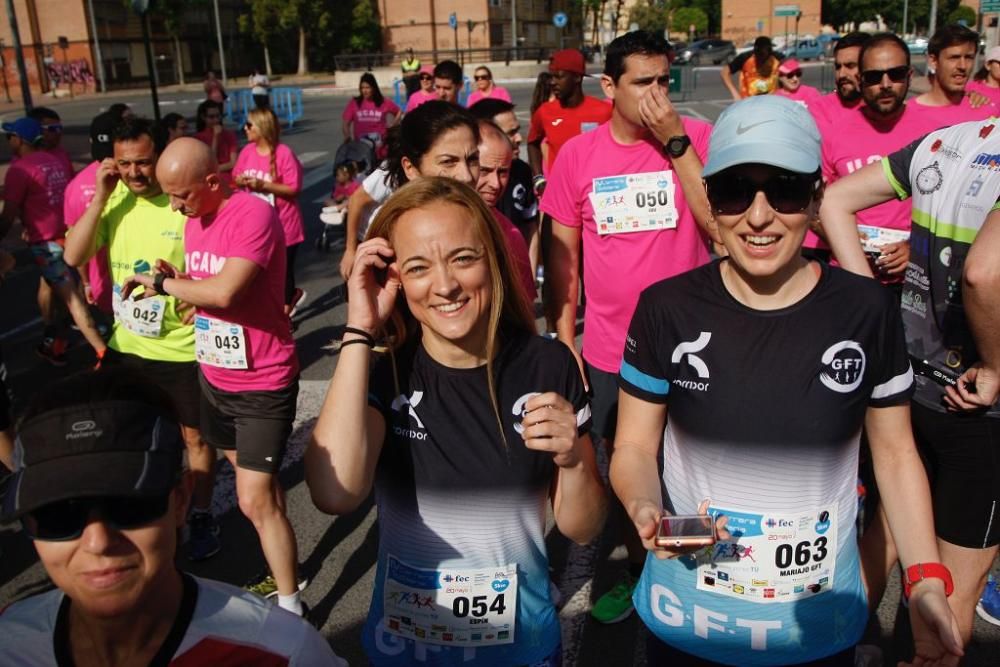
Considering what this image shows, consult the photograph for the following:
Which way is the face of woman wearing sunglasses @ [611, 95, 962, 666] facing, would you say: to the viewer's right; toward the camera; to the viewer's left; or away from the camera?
toward the camera

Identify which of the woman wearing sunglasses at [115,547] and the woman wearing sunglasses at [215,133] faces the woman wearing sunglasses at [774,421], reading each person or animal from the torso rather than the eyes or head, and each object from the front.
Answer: the woman wearing sunglasses at [215,133]

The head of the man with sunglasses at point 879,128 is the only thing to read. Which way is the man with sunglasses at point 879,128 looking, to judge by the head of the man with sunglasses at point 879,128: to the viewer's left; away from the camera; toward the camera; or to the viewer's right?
toward the camera

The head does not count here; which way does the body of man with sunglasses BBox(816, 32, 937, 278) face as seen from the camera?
toward the camera

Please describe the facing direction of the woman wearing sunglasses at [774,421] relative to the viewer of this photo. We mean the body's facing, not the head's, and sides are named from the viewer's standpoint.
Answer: facing the viewer

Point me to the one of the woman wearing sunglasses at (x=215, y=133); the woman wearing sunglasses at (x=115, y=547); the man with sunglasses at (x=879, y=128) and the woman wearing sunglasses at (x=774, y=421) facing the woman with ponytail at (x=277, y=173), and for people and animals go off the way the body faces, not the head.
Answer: the woman wearing sunglasses at (x=215, y=133)

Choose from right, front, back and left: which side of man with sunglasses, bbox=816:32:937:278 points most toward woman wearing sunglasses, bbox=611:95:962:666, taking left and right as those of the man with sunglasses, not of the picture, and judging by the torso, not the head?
front

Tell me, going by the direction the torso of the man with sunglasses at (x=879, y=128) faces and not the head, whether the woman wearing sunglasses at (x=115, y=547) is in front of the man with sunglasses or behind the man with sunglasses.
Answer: in front

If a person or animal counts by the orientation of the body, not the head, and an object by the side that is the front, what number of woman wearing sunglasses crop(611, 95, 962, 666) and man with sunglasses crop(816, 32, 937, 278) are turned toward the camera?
2

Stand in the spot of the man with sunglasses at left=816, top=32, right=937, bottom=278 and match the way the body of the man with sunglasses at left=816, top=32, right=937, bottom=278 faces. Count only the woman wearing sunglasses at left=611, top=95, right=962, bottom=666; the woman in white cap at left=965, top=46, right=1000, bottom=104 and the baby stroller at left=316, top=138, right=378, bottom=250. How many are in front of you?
1

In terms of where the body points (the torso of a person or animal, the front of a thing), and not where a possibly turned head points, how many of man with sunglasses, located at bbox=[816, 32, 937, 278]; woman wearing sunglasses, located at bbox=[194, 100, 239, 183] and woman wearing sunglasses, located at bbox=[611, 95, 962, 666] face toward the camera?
3

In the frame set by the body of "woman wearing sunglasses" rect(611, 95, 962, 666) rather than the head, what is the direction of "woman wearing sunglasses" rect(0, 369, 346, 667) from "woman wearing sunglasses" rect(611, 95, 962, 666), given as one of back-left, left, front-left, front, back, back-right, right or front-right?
front-right

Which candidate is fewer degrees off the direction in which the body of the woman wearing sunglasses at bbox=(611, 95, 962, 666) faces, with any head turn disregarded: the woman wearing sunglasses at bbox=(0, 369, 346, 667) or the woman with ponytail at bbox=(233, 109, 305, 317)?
the woman wearing sunglasses

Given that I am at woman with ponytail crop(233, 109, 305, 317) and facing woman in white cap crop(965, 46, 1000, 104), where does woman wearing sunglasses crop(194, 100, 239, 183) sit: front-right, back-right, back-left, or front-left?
back-left

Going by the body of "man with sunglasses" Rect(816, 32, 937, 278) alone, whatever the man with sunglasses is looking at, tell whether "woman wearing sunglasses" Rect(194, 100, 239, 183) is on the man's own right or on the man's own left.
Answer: on the man's own right

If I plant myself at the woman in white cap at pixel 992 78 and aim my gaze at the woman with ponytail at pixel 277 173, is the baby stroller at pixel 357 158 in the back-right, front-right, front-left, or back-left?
front-right

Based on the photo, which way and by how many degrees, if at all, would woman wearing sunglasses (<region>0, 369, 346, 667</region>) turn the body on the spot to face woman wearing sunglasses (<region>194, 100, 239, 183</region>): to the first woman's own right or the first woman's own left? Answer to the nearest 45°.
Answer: approximately 180°

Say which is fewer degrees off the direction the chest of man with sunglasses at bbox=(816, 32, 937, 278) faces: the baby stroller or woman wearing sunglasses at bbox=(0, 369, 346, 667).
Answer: the woman wearing sunglasses

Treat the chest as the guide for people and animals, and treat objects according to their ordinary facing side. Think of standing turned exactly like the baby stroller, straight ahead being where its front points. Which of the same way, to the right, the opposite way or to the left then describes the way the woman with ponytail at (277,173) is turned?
the same way
